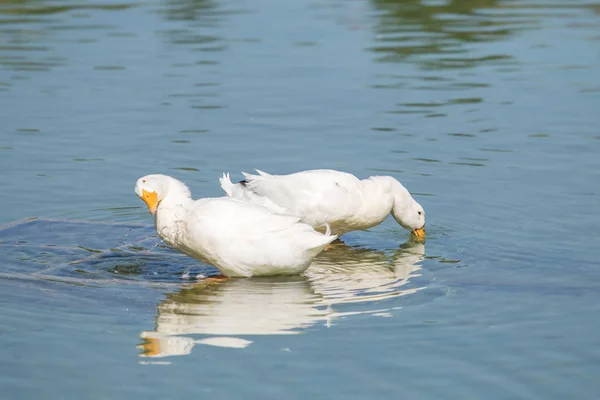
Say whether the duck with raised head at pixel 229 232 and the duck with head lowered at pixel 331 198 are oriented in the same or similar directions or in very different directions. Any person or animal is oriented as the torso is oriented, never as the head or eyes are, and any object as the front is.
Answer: very different directions

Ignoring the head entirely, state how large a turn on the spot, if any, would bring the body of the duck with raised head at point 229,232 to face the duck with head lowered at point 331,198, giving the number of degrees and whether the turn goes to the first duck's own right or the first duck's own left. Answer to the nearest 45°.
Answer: approximately 135° to the first duck's own right

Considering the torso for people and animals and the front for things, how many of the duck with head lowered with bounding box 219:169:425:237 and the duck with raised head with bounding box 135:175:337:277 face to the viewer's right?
1

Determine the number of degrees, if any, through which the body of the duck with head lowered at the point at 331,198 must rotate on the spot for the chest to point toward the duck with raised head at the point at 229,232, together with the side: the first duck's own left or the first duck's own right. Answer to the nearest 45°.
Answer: approximately 135° to the first duck's own right

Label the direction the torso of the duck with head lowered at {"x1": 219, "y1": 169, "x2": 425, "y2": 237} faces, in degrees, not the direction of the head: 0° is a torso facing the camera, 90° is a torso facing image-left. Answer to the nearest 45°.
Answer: approximately 270°

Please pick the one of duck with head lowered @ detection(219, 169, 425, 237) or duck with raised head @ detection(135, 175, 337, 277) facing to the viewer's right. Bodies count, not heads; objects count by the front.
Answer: the duck with head lowered

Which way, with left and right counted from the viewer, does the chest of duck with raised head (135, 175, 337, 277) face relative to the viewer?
facing to the left of the viewer
